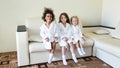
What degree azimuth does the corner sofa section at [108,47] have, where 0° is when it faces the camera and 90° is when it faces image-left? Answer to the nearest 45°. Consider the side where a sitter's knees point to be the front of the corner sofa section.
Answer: approximately 45°
